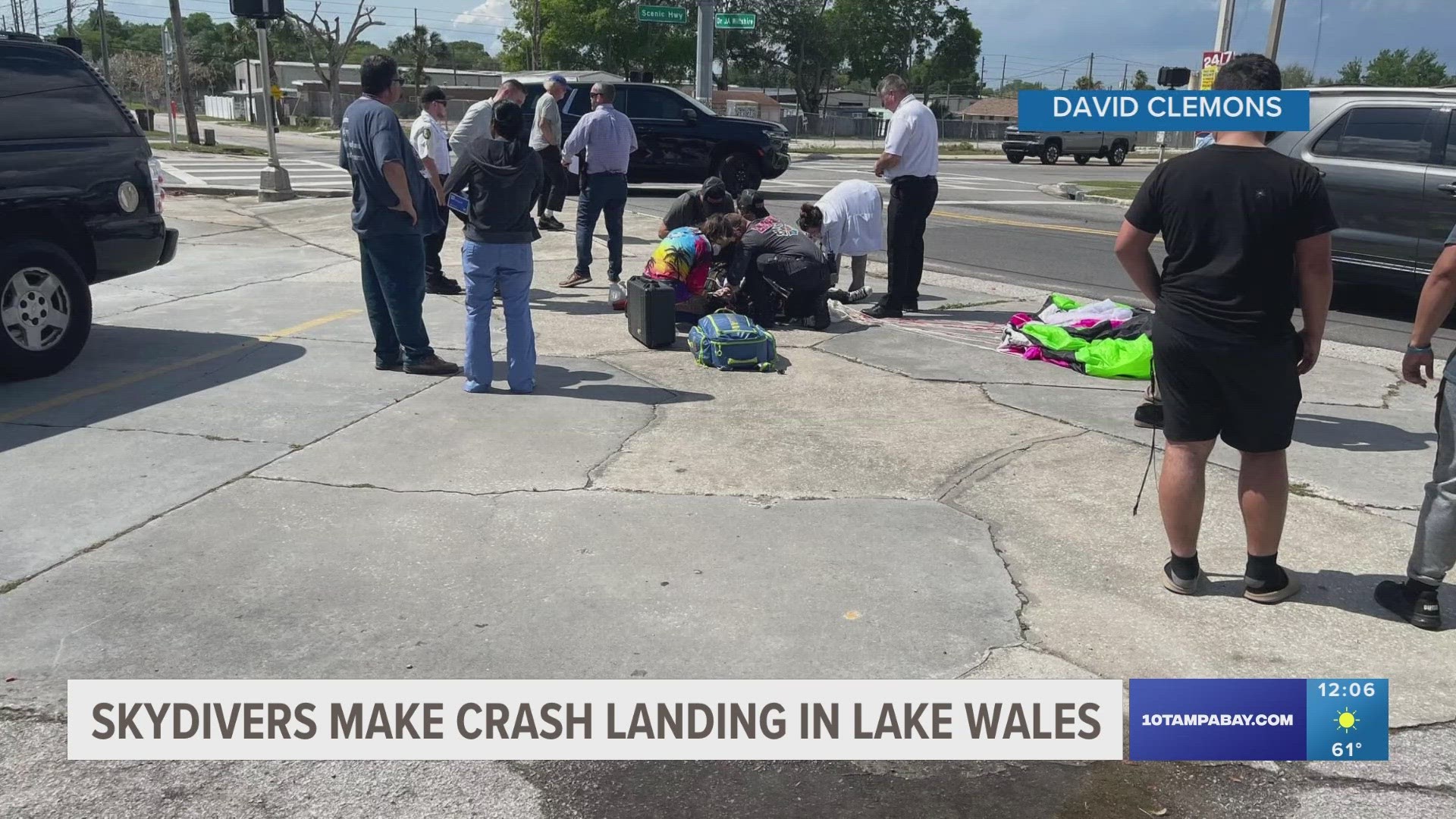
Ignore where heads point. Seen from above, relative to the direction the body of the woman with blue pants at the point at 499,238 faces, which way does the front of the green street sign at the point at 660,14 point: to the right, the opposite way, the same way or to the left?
the opposite way

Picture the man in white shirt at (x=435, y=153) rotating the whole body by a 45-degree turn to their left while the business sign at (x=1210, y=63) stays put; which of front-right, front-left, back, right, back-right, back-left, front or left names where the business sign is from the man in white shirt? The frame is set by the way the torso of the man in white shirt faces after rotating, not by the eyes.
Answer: front

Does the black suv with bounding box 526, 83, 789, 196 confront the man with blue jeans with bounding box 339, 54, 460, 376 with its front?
no

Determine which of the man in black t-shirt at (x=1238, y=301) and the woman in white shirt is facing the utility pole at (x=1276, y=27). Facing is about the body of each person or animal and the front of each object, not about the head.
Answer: the man in black t-shirt

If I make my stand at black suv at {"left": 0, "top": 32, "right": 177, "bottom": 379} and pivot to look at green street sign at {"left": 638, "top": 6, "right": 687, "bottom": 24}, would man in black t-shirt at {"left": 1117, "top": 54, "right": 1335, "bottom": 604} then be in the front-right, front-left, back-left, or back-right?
back-right

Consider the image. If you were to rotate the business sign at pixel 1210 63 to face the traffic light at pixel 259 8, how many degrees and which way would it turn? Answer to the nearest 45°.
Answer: approximately 45° to its right

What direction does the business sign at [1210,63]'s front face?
toward the camera

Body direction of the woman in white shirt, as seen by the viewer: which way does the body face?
to the viewer's left

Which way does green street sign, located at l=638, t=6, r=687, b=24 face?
toward the camera

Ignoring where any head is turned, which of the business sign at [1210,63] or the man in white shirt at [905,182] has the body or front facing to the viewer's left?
the man in white shirt

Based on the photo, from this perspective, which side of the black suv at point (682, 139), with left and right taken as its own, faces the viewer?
right

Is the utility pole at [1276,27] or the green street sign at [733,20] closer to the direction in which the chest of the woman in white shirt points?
the green street sign

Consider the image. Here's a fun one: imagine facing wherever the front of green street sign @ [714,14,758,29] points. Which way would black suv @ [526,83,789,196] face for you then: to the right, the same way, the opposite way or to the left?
to the left

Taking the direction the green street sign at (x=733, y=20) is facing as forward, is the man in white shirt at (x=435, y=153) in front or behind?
in front

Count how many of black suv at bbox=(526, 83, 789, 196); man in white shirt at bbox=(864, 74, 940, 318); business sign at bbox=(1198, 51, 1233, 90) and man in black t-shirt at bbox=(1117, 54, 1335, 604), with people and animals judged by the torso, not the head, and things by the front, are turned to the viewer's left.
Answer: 1

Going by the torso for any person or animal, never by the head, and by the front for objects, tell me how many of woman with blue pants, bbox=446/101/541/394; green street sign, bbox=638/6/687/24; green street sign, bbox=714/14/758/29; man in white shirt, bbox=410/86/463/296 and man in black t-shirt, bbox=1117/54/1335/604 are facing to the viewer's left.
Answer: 0

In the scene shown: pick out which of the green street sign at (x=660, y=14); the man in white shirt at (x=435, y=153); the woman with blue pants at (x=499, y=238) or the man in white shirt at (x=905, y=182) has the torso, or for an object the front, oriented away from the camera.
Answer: the woman with blue pants

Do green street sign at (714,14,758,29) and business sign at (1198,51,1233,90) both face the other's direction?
no

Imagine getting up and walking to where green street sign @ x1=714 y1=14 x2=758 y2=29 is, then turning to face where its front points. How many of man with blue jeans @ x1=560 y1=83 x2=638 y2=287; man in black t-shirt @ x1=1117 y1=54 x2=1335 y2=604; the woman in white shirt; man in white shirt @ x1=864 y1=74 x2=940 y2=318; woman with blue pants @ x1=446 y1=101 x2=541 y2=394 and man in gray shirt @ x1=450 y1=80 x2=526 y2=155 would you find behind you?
0

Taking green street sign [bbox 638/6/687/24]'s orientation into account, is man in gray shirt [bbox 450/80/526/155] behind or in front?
in front
